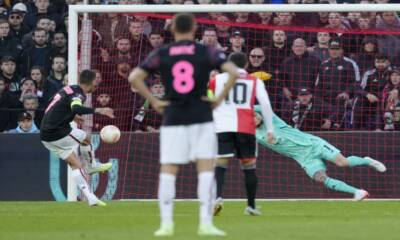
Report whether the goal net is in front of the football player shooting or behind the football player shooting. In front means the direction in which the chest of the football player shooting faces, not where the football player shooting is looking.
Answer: in front

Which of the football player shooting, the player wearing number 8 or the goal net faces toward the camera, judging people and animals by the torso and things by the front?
the goal net

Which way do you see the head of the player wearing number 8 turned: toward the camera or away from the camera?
away from the camera

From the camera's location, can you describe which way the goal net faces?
facing the viewer

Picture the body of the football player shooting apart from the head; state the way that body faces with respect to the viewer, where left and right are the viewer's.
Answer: facing away from the viewer and to the right of the viewer

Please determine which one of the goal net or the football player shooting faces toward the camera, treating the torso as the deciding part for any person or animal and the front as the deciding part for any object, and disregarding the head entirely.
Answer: the goal net

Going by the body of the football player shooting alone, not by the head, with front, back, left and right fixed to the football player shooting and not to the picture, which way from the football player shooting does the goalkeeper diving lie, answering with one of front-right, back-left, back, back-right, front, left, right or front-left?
front-right

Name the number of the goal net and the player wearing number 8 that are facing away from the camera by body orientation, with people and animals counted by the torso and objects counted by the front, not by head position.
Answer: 1

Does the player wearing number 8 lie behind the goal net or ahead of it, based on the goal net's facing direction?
ahead

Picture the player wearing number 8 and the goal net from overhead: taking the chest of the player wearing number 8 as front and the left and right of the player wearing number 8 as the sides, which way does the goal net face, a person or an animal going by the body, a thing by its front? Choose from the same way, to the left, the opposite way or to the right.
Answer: the opposite way

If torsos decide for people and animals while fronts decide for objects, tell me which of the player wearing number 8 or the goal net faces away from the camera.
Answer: the player wearing number 8

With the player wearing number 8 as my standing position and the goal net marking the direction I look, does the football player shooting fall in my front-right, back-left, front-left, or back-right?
front-left

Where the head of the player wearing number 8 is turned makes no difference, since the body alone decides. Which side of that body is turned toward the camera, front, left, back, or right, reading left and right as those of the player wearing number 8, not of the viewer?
back
